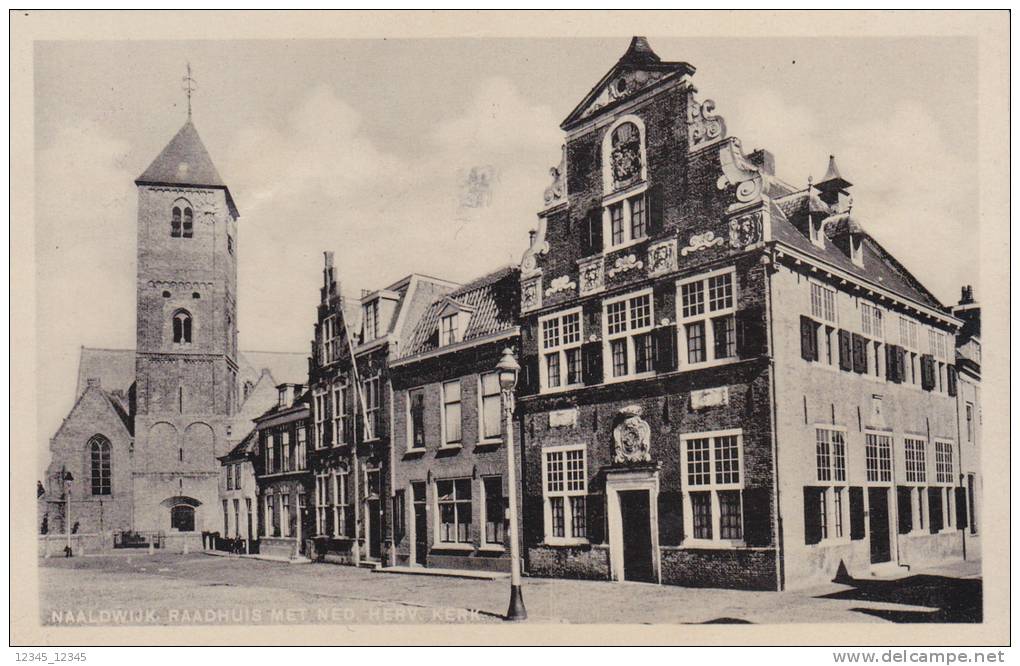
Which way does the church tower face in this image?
toward the camera
